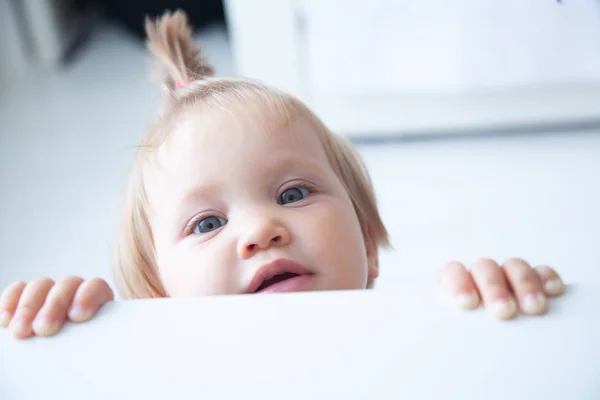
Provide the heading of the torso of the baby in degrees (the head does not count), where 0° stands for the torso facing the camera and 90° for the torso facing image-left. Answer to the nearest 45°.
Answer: approximately 0°

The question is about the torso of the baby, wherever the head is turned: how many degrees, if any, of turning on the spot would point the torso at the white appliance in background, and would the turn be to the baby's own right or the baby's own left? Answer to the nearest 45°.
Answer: approximately 135° to the baby's own left

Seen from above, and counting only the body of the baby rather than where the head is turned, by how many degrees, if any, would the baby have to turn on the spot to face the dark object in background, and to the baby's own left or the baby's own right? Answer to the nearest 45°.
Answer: approximately 180°
